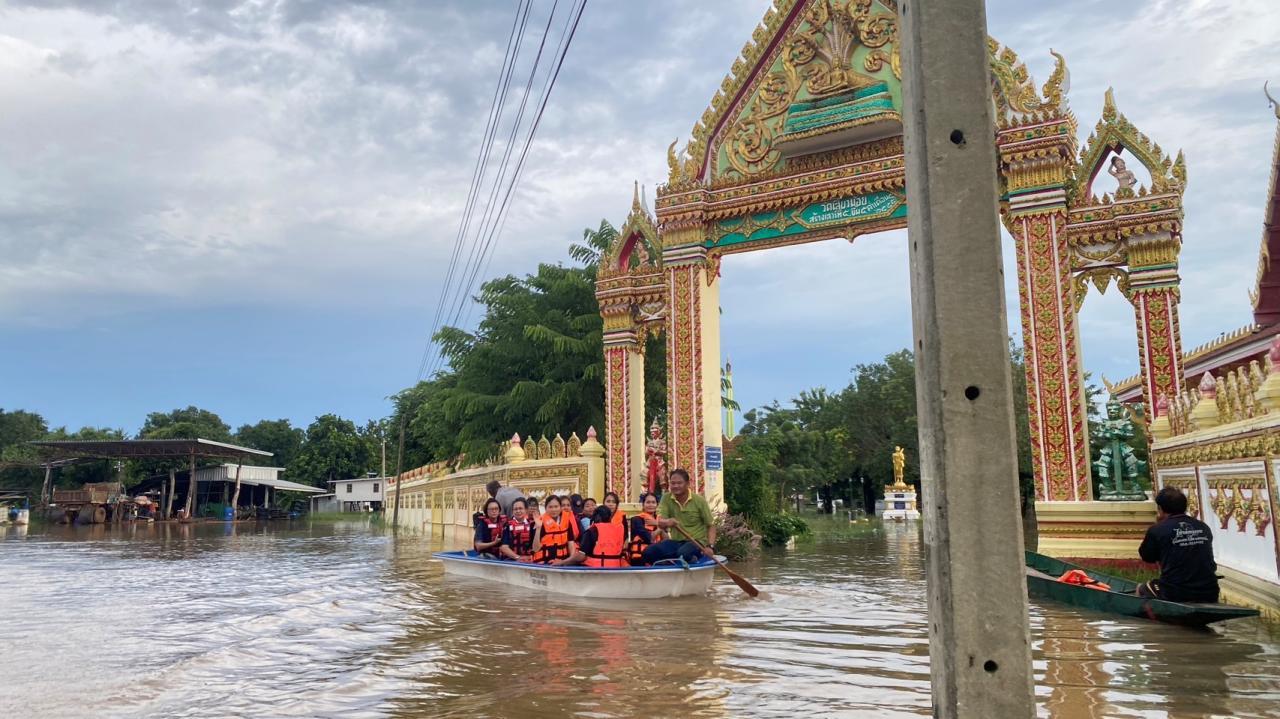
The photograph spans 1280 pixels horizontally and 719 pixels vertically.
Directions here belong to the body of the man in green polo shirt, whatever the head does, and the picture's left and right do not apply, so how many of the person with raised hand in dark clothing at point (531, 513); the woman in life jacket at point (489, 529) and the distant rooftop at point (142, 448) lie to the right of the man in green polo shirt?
3

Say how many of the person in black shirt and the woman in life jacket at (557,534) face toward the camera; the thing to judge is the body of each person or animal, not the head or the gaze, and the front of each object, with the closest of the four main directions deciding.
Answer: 1

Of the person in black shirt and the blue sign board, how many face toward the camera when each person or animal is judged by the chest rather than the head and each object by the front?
1

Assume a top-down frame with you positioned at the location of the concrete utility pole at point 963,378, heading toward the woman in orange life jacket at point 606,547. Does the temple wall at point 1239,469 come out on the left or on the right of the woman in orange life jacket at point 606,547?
right

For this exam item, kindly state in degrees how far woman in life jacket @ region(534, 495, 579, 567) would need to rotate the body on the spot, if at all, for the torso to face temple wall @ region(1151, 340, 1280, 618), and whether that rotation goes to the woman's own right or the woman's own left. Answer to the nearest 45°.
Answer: approximately 45° to the woman's own left

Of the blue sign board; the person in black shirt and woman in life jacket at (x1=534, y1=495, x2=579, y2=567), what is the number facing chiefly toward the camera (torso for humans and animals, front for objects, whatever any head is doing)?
2

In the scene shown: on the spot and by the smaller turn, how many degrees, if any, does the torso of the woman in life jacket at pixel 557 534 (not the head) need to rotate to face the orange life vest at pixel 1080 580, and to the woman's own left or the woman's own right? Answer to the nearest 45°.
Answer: approximately 45° to the woman's own left

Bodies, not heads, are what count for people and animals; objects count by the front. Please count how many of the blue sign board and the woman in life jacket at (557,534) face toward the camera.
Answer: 2

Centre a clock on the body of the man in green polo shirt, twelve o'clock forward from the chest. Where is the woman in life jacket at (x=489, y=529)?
The woman in life jacket is roughly at 3 o'clock from the man in green polo shirt.

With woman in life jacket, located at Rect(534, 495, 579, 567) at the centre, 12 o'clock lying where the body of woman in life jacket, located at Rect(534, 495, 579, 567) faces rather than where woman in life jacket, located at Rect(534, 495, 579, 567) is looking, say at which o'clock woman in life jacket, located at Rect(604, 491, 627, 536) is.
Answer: woman in life jacket, located at Rect(604, 491, 627, 536) is roughly at 9 o'clock from woman in life jacket, located at Rect(534, 495, 579, 567).

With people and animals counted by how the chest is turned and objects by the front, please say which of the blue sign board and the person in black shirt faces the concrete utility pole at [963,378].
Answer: the blue sign board
